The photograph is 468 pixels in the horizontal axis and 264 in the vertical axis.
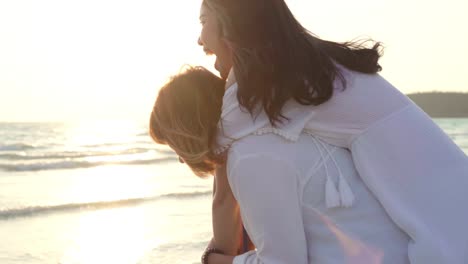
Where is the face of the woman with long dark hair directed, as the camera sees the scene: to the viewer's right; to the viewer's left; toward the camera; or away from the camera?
to the viewer's left

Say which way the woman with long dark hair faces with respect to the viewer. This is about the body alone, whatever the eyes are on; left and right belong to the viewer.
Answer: facing to the left of the viewer
